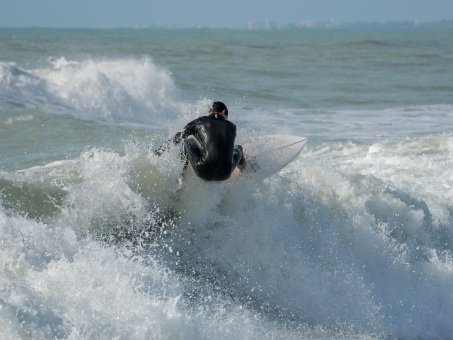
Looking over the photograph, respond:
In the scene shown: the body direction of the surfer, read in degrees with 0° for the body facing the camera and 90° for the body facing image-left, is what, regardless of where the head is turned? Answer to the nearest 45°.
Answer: approximately 180°
